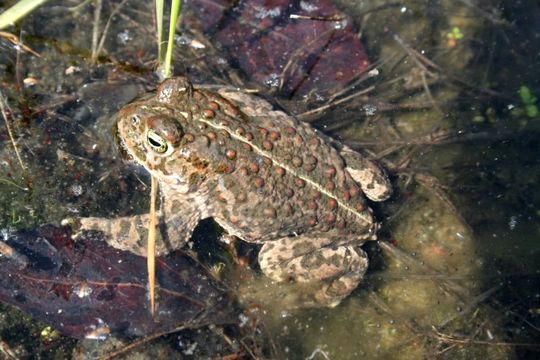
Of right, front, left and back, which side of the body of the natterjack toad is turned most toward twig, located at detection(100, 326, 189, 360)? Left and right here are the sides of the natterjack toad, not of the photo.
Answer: left

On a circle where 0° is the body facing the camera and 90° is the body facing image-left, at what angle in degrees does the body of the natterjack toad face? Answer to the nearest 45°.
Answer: approximately 135°

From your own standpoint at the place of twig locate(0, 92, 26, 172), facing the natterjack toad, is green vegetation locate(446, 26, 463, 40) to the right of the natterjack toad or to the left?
left

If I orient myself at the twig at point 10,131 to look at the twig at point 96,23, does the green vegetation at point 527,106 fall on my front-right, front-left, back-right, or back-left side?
front-right

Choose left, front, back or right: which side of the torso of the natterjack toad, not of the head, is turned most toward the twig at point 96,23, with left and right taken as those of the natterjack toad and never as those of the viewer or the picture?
front

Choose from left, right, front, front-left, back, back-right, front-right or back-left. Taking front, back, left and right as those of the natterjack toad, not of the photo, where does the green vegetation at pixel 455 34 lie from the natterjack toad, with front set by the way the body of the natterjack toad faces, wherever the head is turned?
right

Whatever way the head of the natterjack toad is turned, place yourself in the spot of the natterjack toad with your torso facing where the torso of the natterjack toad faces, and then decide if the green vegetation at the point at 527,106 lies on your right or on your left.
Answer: on your right

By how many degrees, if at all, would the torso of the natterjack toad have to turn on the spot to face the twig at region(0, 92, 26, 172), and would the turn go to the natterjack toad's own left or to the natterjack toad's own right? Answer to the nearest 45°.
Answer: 0° — it already faces it
